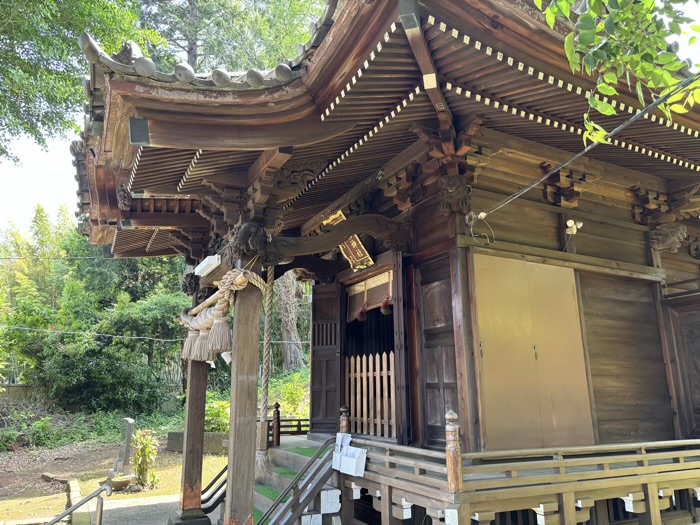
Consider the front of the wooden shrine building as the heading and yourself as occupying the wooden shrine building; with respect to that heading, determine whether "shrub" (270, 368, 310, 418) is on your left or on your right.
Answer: on your right

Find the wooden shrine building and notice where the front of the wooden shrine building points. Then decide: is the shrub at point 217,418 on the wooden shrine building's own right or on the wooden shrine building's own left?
on the wooden shrine building's own right

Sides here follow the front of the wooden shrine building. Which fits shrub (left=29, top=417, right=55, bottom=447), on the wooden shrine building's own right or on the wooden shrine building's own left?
on the wooden shrine building's own right

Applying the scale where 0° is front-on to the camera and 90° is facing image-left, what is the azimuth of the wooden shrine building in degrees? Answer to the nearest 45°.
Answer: approximately 45°

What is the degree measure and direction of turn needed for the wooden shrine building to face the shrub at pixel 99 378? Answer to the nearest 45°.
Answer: approximately 90° to its right

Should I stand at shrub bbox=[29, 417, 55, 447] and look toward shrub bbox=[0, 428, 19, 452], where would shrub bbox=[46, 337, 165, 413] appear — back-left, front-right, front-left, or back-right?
back-right
